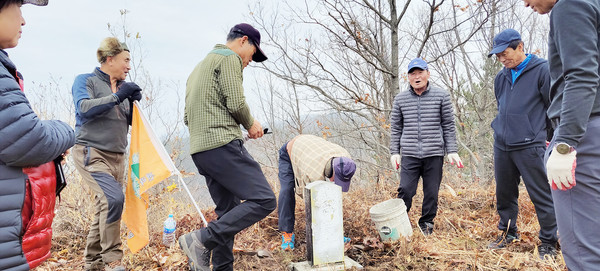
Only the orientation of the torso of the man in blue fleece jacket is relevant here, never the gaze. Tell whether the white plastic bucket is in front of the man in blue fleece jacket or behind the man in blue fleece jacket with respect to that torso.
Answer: in front

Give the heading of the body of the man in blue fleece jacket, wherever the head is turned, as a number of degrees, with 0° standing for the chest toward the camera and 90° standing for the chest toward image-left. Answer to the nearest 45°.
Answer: approximately 45°

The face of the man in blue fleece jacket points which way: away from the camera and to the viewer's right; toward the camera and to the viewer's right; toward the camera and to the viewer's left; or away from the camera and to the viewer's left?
toward the camera and to the viewer's left

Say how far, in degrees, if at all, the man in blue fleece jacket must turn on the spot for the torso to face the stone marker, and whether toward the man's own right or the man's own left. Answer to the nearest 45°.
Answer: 0° — they already face it
